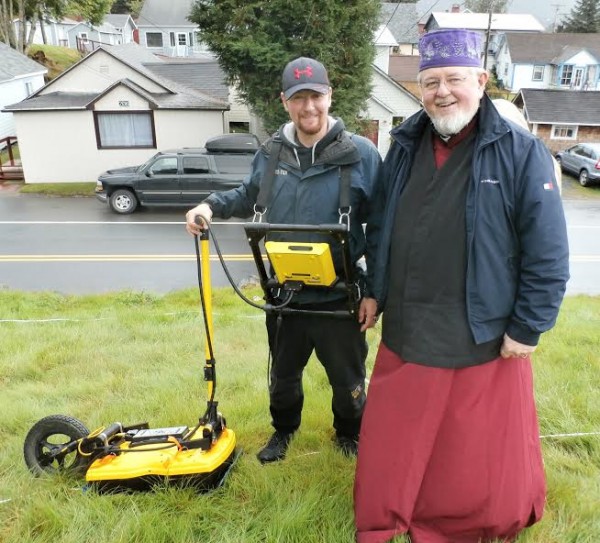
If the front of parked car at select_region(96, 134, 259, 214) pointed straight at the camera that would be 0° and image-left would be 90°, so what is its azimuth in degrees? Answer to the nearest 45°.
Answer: approximately 90°

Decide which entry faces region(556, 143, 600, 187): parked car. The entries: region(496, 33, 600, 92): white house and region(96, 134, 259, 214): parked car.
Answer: the white house

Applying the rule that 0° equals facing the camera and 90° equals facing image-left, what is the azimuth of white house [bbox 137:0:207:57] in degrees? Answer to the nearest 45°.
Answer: approximately 0°

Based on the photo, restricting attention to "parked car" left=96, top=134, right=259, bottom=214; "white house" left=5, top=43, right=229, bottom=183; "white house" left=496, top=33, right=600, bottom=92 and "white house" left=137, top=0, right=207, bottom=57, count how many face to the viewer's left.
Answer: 1

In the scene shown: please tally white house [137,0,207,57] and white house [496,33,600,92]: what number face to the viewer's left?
0

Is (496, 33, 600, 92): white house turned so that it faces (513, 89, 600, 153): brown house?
yes

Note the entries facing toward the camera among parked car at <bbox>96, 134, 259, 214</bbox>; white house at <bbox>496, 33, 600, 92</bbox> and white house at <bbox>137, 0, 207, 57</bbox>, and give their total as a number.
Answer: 2

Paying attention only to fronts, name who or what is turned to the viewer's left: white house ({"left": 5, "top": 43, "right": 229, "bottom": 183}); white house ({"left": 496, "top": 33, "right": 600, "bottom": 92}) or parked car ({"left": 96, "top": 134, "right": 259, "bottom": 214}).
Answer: the parked car

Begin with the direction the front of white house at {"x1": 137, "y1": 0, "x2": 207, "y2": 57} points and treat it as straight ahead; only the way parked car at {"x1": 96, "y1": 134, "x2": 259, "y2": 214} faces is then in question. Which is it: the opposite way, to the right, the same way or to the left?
to the right

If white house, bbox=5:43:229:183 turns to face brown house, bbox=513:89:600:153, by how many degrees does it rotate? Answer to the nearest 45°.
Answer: approximately 90° to its left

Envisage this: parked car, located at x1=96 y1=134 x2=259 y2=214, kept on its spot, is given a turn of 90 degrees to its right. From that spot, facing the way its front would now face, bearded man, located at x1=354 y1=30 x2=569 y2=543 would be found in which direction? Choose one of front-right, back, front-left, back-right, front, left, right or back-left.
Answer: back

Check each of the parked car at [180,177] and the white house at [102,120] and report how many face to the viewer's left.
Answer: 1

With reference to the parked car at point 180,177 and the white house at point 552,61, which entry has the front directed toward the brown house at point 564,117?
the white house
